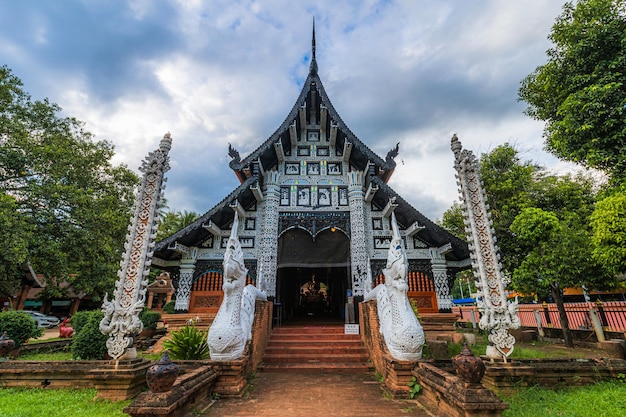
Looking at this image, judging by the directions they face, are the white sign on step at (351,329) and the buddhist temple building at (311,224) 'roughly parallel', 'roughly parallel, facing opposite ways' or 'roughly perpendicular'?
roughly parallel

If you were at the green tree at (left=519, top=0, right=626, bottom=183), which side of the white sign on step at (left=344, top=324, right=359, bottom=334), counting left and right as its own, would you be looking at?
left

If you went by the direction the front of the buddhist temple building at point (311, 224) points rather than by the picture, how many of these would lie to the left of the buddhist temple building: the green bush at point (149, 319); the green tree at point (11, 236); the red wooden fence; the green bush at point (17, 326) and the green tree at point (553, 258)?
2

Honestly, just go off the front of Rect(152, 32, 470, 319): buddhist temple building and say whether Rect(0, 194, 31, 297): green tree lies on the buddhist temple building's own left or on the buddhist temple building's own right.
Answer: on the buddhist temple building's own right

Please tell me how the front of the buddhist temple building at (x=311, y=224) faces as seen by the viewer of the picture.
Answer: facing the viewer

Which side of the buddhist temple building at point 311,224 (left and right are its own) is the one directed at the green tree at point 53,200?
right

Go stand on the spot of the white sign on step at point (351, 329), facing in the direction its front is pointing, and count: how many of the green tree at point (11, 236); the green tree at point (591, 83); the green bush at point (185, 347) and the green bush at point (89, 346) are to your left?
1

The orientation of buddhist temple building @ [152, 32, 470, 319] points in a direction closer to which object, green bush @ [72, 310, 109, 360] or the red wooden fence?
the green bush

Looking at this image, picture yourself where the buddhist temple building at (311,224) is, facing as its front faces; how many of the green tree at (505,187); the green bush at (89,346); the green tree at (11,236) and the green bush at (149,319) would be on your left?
1

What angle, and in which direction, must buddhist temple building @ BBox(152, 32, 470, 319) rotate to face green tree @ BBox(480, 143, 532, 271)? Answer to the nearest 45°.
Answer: approximately 90° to its left

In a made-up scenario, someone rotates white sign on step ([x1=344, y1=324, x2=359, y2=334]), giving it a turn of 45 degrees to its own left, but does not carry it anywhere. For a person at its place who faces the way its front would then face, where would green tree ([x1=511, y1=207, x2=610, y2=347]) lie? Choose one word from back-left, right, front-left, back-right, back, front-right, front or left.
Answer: front-left

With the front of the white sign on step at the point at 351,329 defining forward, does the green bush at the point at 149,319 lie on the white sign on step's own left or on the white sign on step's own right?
on the white sign on step's own right

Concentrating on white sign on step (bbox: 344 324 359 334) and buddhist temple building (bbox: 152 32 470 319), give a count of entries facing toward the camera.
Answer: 2

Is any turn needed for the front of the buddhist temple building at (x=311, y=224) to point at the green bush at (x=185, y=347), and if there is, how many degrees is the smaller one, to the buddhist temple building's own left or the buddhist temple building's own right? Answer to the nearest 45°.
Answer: approximately 45° to the buddhist temple building's own right

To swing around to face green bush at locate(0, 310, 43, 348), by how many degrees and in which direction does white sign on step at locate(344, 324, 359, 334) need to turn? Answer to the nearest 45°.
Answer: approximately 90° to its right
